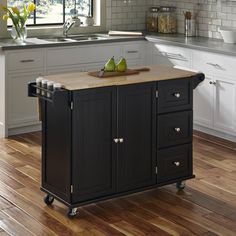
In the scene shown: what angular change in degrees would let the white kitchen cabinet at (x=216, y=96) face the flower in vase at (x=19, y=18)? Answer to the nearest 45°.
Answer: approximately 45° to its right

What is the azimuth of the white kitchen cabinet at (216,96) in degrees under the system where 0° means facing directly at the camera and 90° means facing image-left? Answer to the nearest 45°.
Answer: approximately 45°

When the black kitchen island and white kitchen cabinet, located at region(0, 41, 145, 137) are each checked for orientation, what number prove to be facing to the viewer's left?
0

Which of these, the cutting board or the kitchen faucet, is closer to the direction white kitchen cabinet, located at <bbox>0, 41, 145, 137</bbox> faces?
the cutting board

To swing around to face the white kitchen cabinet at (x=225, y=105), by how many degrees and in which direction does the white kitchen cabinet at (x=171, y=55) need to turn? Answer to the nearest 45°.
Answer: approximately 90° to its left

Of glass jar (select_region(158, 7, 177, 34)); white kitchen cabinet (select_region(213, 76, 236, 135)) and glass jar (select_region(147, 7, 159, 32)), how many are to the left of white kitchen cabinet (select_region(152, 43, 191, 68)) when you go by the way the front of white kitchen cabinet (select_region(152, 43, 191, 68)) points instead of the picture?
1

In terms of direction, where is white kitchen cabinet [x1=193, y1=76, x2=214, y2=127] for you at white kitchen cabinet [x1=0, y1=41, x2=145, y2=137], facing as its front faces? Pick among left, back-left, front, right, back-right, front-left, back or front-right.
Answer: front-left
